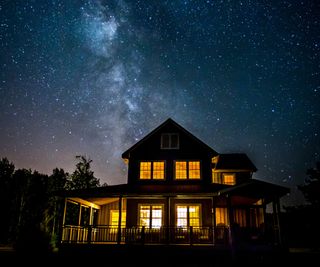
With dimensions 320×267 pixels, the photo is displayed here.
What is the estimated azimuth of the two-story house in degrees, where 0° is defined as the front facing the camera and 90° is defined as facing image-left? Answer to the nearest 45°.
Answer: approximately 0°

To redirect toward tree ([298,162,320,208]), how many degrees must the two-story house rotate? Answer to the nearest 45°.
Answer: approximately 135° to its left

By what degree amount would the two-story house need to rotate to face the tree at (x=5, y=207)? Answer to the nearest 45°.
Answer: approximately 135° to its right

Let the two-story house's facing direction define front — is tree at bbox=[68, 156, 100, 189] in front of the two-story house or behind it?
behind

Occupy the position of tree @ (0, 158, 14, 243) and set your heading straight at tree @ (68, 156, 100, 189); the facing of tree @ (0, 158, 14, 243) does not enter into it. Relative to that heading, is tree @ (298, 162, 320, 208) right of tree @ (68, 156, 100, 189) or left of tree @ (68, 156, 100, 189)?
right
